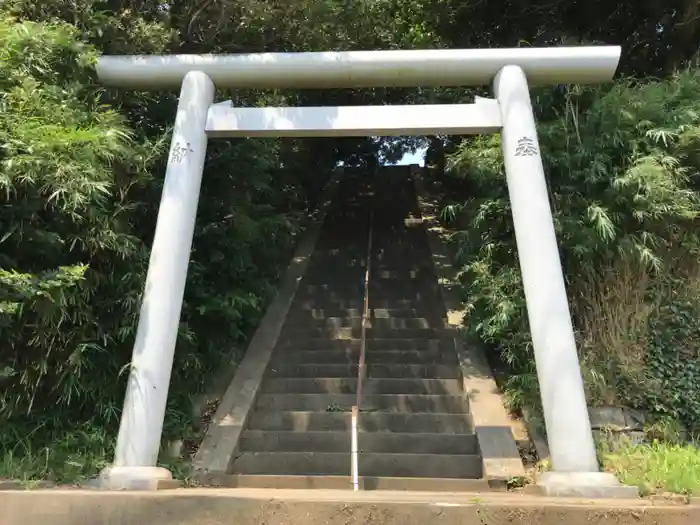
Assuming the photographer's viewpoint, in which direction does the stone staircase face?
facing the viewer

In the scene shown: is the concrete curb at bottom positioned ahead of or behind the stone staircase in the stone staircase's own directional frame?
ahead
